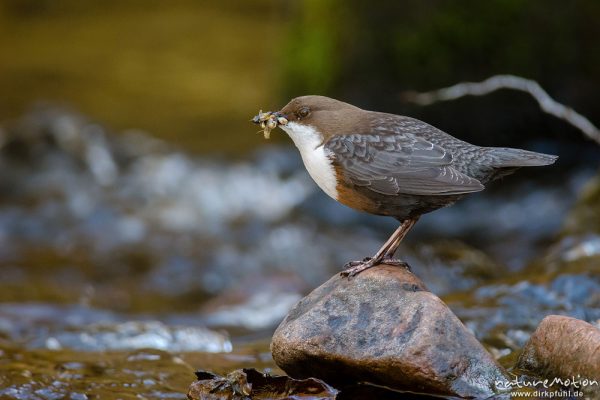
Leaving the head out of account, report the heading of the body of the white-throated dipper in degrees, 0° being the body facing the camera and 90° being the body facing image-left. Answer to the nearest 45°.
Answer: approximately 90°
